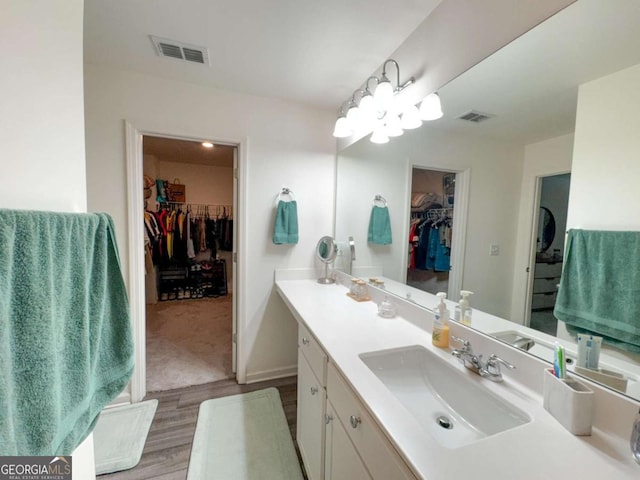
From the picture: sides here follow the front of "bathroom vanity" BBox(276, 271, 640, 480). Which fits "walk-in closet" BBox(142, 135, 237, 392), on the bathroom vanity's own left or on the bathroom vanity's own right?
on the bathroom vanity's own right

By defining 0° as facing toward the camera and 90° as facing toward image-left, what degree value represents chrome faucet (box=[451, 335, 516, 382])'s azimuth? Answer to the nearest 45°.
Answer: approximately 45°

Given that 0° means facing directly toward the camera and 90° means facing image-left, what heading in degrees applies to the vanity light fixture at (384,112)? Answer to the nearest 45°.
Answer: approximately 45°

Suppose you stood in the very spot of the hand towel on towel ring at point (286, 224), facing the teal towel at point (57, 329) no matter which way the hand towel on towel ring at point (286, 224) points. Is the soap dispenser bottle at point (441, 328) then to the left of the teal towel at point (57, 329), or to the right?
left

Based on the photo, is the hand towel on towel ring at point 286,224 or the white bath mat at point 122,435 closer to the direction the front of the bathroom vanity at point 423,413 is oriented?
the white bath mat

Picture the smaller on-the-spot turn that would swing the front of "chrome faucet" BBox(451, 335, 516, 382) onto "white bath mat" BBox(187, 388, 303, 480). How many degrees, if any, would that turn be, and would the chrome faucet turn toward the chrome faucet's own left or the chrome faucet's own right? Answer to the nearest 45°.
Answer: approximately 45° to the chrome faucet's own right
